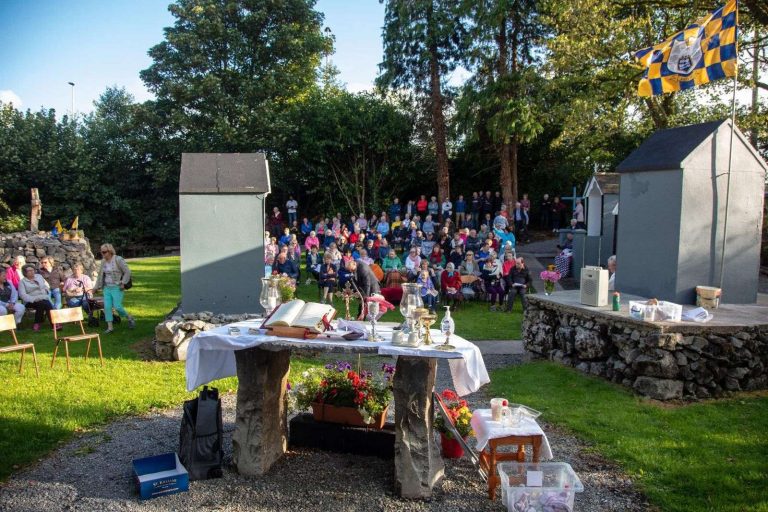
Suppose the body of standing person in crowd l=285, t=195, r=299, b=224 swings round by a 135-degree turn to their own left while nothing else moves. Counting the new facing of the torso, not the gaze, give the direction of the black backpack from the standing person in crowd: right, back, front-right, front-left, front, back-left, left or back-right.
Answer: back-right

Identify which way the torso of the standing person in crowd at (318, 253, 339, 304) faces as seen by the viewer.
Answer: toward the camera

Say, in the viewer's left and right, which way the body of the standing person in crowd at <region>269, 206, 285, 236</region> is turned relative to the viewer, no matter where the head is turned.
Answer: facing the viewer

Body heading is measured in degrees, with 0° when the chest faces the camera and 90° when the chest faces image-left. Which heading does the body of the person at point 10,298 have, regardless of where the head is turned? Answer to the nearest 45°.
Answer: approximately 315°

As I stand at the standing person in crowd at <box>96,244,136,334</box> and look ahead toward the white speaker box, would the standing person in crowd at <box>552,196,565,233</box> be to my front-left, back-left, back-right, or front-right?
front-left

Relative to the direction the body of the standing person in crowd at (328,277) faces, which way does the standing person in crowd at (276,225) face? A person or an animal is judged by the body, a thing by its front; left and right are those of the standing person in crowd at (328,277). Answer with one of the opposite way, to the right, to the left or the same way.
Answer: the same way

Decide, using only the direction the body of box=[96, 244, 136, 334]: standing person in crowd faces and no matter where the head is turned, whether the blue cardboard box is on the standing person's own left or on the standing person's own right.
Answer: on the standing person's own left

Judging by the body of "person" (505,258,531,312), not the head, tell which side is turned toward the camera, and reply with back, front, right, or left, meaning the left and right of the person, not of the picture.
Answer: front
